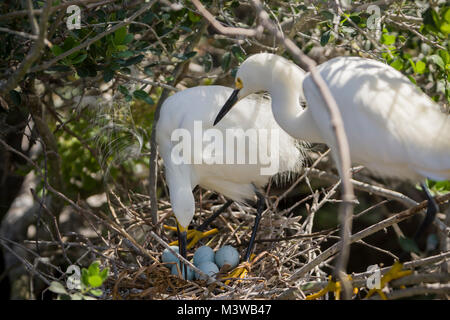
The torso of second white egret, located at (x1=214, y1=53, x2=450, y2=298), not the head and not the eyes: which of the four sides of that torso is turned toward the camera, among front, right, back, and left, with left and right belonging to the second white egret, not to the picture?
left

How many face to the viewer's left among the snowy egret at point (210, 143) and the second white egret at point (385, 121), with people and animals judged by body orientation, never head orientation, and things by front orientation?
2

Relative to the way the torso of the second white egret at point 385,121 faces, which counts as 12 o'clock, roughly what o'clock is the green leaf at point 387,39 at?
The green leaf is roughly at 3 o'clock from the second white egret.

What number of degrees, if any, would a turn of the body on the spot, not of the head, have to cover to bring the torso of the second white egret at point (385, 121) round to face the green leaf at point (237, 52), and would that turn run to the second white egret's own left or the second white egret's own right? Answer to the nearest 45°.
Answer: approximately 45° to the second white egret's own right

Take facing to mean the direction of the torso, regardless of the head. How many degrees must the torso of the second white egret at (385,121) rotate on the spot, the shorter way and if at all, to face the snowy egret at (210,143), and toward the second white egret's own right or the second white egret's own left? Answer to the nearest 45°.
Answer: approximately 45° to the second white egret's own right

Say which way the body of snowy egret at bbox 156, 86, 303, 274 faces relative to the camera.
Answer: to the viewer's left
